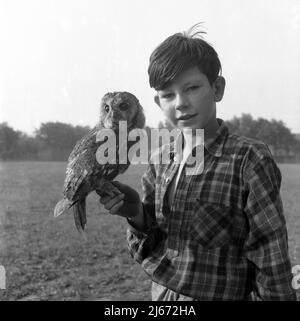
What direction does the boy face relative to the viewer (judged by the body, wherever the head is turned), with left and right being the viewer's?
facing the viewer and to the left of the viewer

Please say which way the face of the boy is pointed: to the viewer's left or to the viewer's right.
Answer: to the viewer's left
